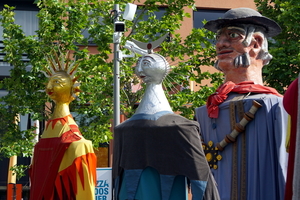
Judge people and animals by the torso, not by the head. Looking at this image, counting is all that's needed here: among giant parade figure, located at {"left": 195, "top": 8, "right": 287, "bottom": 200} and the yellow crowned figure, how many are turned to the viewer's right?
0

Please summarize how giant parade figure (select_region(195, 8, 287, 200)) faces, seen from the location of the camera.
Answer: facing the viewer and to the left of the viewer

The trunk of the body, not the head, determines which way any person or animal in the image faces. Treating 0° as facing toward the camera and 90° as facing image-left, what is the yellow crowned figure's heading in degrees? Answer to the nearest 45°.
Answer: approximately 45°

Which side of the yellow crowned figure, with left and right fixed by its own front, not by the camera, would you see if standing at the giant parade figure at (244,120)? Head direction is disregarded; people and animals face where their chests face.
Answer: left
